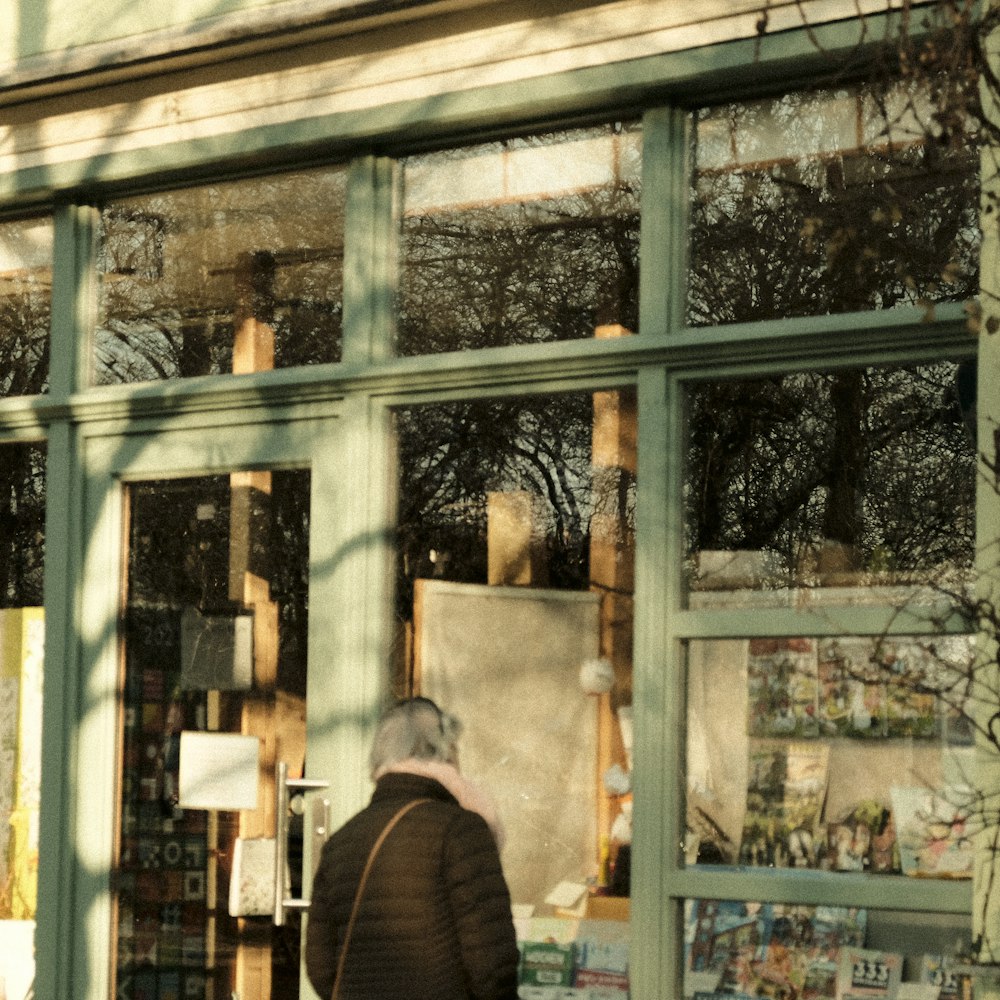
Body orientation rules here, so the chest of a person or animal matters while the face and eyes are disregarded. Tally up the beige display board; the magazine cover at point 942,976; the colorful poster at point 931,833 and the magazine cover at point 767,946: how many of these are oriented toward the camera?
4

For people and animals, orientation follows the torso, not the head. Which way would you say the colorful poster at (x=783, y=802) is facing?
toward the camera

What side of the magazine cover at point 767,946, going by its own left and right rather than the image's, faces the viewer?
front

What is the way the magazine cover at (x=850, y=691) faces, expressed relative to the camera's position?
facing the viewer

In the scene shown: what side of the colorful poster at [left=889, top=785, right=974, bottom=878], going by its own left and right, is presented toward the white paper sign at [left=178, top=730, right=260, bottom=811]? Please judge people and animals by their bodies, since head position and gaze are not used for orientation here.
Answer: right

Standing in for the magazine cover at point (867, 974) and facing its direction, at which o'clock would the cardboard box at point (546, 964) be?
The cardboard box is roughly at 4 o'clock from the magazine cover.

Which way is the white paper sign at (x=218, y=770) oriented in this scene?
toward the camera

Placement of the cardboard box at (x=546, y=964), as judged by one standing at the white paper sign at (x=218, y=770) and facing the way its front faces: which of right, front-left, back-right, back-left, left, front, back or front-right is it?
front-left

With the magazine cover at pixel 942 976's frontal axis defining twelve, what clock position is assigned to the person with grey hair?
The person with grey hair is roughly at 2 o'clock from the magazine cover.

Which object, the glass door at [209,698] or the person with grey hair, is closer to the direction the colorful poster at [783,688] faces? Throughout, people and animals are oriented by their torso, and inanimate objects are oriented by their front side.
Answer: the person with grey hair
